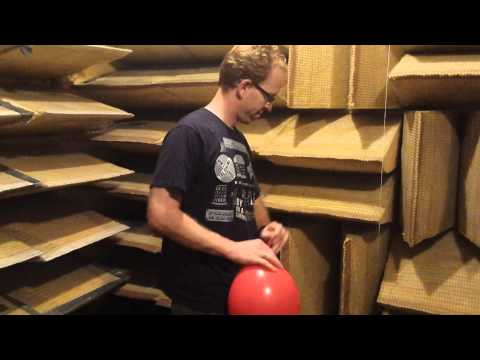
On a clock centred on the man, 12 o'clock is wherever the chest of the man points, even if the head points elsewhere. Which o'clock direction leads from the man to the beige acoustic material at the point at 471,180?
The beige acoustic material is roughly at 10 o'clock from the man.

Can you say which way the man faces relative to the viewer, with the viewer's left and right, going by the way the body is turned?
facing the viewer and to the right of the viewer

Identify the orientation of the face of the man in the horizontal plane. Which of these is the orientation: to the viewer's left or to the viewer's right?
to the viewer's right

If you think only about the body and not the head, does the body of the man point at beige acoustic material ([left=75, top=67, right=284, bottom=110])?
no

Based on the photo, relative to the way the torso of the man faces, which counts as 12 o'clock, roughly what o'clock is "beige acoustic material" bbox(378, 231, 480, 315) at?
The beige acoustic material is roughly at 10 o'clock from the man.

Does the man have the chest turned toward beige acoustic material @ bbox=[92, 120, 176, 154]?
no
